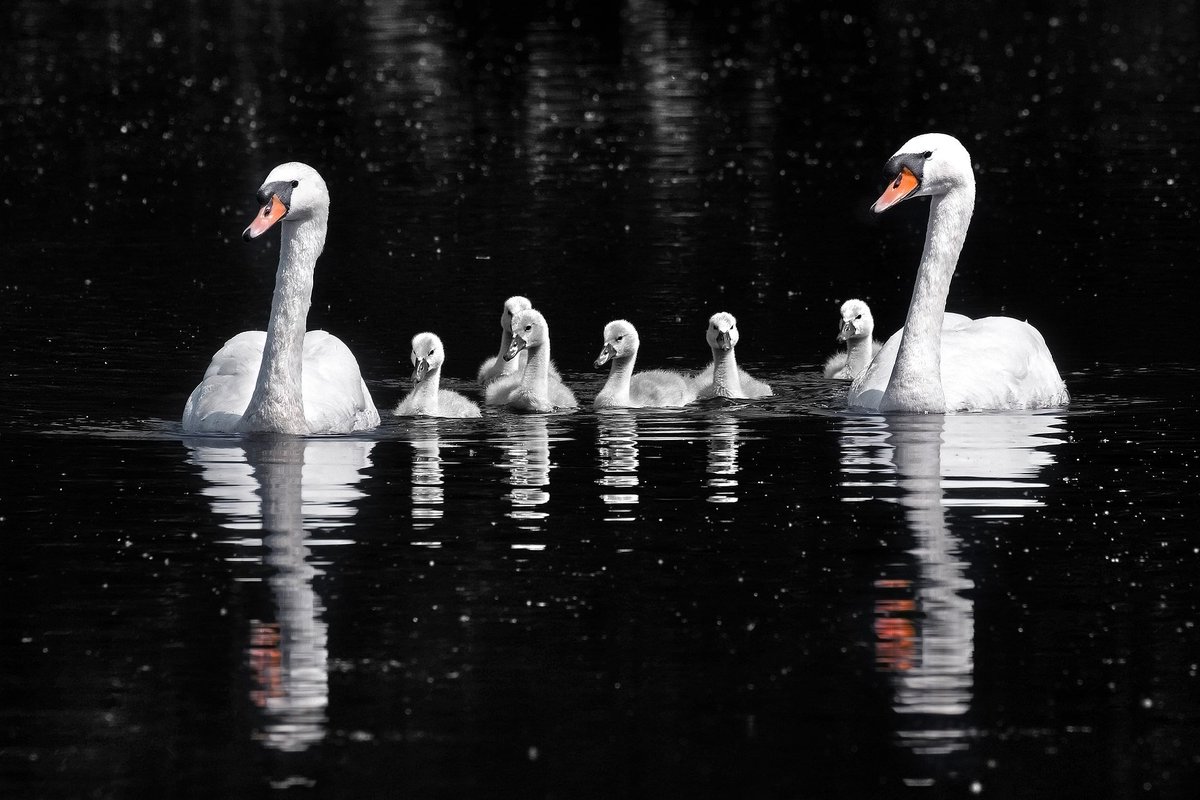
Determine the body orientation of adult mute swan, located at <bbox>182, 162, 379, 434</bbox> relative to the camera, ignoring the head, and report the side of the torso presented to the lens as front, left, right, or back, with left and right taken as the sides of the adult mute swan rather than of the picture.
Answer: front

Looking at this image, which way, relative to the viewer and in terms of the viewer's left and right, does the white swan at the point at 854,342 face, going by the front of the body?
facing the viewer and to the left of the viewer

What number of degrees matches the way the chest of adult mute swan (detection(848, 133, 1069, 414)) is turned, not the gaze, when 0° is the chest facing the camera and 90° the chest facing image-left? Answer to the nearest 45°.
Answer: approximately 45°

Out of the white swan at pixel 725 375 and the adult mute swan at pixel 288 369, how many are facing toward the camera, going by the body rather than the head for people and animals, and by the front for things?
2

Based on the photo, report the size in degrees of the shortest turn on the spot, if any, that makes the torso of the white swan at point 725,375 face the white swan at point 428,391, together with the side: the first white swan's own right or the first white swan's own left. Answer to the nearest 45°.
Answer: approximately 90° to the first white swan's own right

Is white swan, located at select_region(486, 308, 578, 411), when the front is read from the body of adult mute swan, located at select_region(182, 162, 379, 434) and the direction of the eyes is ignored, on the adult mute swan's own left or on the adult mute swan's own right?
on the adult mute swan's own left
